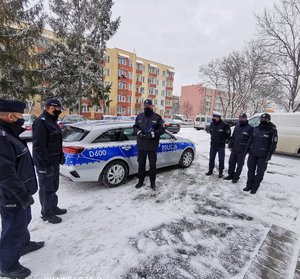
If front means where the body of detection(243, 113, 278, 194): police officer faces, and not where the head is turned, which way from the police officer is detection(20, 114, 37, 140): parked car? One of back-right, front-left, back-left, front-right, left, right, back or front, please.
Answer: front-right

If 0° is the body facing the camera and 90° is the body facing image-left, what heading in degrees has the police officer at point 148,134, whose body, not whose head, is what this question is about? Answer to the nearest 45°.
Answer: approximately 0°

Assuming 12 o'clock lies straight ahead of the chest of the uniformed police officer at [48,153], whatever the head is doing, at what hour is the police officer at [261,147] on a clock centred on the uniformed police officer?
The police officer is roughly at 12 o'clock from the uniformed police officer.

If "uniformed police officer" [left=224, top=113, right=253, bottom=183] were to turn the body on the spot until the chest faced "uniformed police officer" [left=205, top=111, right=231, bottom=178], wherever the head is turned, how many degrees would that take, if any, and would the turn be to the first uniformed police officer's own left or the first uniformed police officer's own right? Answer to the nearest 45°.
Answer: approximately 45° to the first uniformed police officer's own right

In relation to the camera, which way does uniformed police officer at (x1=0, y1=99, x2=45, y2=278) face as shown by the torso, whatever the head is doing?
to the viewer's right

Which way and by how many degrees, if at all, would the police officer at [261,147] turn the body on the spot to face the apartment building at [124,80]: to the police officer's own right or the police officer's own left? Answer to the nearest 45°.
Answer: approximately 90° to the police officer's own right

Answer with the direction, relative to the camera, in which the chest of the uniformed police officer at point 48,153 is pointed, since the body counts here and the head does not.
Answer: to the viewer's right

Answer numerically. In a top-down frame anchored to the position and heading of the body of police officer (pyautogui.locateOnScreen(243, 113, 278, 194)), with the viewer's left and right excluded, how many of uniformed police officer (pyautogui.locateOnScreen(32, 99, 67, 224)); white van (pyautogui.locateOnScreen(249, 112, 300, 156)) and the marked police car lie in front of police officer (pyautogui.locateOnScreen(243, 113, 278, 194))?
2

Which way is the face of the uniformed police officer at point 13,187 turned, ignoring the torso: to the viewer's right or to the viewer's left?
to the viewer's right

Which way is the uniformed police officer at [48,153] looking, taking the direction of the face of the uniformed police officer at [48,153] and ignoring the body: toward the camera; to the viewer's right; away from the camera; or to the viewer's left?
to the viewer's right

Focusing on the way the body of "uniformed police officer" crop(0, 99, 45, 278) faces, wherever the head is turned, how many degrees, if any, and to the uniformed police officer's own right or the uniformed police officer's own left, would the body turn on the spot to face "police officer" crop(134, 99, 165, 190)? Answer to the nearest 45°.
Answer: approximately 45° to the uniformed police officer's own left

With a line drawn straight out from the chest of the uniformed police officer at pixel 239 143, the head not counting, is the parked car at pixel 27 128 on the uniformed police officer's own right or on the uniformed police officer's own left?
on the uniformed police officer's own right
